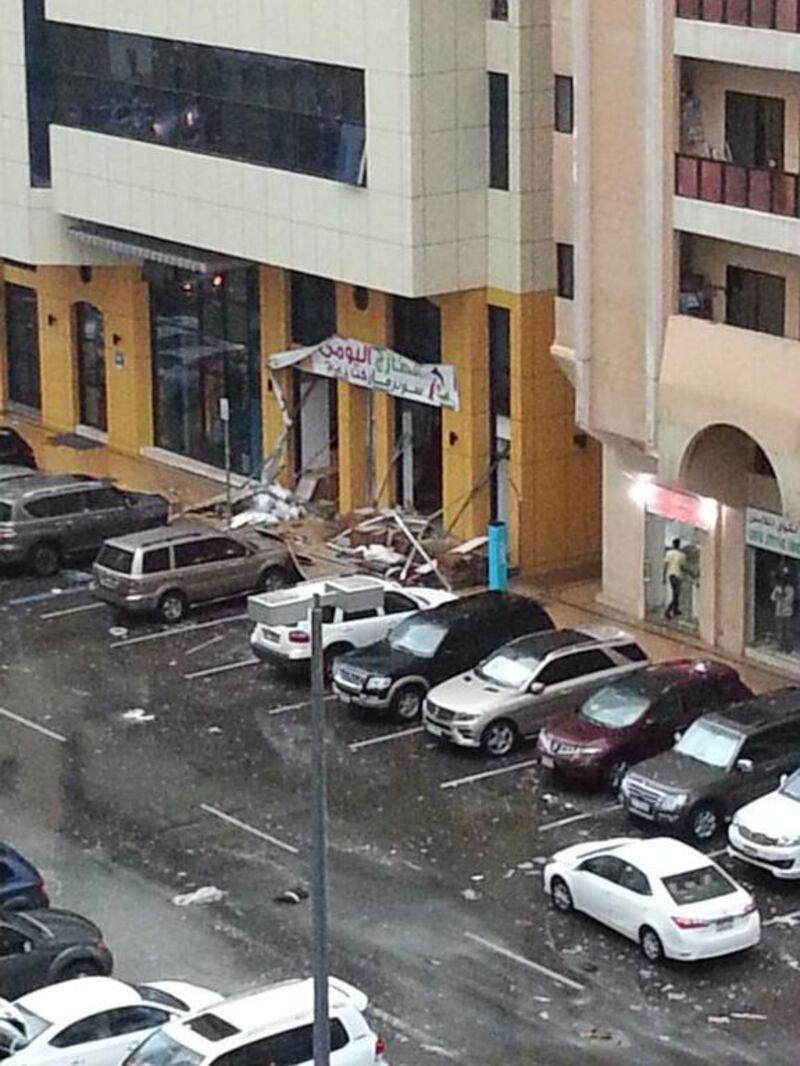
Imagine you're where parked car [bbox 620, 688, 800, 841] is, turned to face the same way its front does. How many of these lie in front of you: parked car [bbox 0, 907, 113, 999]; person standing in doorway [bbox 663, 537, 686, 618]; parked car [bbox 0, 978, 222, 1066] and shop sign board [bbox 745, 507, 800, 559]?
2

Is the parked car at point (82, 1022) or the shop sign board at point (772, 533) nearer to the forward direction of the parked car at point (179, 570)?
the shop sign board

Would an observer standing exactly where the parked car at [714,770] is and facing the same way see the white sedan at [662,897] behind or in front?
in front

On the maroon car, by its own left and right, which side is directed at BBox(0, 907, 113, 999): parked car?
front

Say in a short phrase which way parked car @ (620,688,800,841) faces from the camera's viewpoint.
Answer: facing the viewer and to the left of the viewer

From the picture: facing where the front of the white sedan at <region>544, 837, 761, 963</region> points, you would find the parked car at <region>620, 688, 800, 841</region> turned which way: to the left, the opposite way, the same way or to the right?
to the left

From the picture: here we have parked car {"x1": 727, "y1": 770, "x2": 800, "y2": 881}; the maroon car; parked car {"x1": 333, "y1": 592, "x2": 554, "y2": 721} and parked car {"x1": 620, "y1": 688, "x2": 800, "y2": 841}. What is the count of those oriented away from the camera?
0

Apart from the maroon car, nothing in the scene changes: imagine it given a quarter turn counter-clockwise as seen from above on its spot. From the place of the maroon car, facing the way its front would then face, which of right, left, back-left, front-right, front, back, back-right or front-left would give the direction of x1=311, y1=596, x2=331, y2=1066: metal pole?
front-right

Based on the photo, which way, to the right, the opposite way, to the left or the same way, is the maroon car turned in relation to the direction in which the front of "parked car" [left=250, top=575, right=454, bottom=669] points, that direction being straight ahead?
the opposite way

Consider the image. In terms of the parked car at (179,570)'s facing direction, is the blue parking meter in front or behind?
in front

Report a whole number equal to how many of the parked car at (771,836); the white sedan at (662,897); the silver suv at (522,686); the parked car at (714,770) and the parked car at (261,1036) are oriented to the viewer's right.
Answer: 0

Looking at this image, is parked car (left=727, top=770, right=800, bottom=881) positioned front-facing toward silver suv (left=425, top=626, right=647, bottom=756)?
no

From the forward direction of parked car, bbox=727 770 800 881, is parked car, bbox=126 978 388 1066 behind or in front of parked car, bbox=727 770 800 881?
in front

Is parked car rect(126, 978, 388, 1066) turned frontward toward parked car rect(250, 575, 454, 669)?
no

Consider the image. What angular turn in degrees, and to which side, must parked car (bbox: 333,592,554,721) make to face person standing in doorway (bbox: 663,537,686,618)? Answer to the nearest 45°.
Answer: approximately 180°

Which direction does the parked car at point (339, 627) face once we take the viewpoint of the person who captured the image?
facing away from the viewer and to the right of the viewer

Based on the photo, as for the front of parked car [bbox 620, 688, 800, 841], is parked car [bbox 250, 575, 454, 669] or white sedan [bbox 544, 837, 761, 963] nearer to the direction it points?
the white sedan

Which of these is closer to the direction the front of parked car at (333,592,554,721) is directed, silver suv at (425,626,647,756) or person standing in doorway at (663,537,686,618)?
the silver suv

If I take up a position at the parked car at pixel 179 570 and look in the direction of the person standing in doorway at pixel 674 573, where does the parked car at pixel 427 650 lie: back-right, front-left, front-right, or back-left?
front-right
